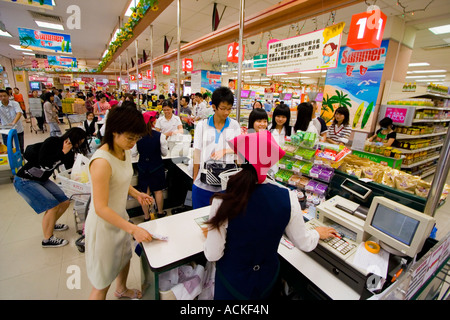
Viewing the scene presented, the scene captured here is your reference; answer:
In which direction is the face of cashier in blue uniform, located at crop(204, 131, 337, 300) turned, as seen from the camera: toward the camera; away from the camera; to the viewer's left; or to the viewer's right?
away from the camera

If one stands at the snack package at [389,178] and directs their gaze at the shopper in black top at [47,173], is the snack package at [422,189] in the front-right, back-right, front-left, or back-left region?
back-left

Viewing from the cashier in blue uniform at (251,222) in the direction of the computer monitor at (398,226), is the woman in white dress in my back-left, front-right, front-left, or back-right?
back-left

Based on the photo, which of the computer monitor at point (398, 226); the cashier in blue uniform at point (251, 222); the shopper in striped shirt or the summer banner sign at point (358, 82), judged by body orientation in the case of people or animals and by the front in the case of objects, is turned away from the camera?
the cashier in blue uniform

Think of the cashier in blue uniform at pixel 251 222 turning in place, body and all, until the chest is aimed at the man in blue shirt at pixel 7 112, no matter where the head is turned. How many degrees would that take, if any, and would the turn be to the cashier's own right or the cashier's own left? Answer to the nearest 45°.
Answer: approximately 45° to the cashier's own left

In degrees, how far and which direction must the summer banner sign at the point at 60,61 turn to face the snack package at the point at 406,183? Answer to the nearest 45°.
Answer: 0° — it already faces it

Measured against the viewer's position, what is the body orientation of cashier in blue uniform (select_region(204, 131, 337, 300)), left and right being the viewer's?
facing away from the viewer

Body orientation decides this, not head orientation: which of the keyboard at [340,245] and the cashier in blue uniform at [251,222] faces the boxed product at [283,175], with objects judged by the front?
the cashier in blue uniform
